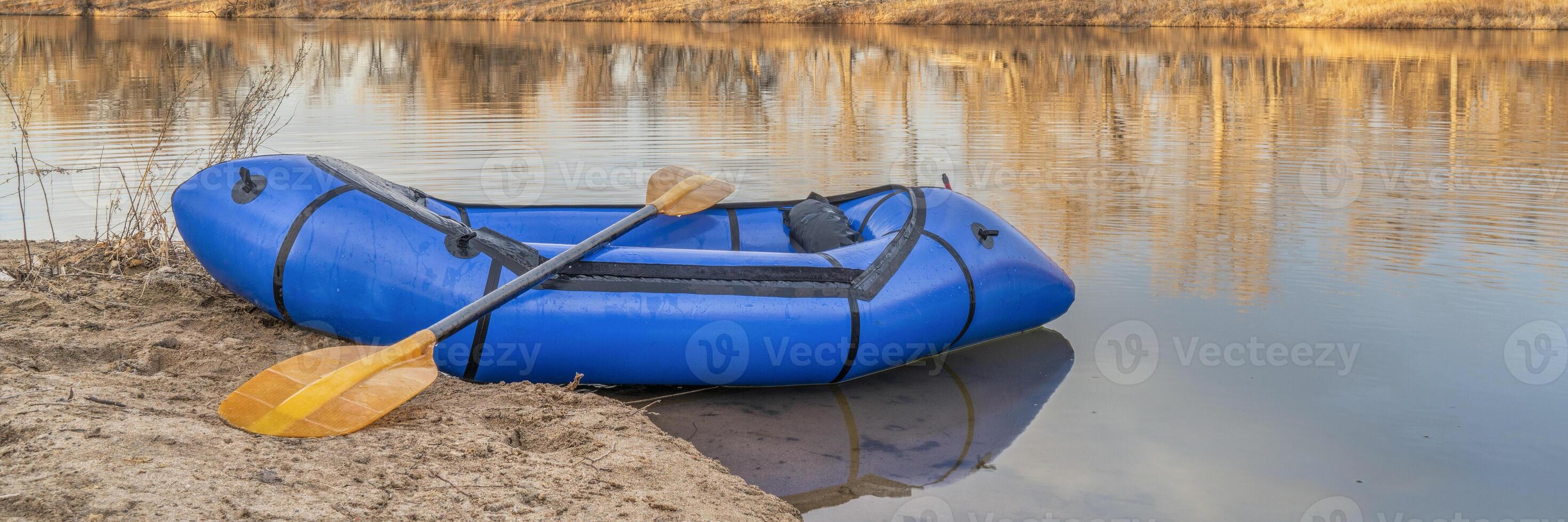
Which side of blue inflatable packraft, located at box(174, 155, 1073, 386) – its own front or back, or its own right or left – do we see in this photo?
left
